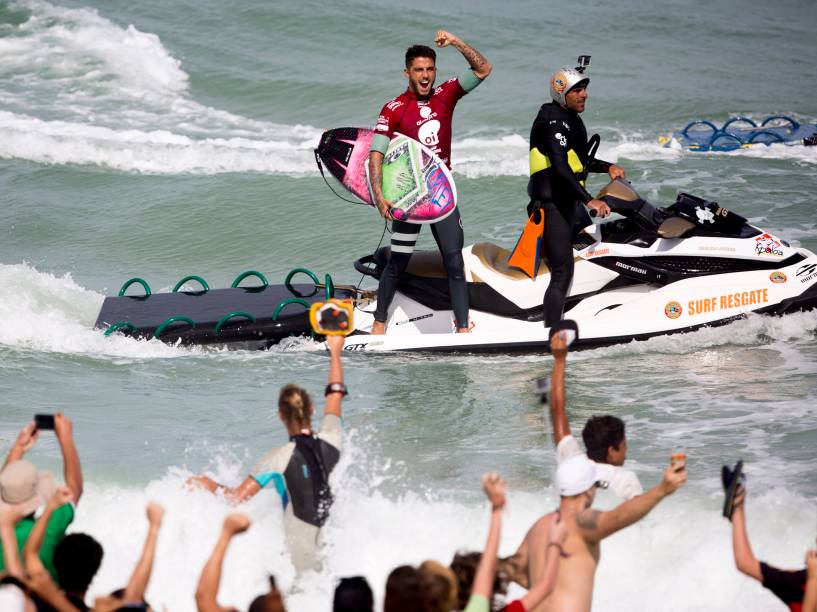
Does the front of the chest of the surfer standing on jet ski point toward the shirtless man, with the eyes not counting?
yes

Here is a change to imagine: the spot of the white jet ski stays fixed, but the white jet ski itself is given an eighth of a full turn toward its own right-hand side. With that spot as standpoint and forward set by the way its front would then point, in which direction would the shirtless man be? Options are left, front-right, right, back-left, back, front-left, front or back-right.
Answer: front-right

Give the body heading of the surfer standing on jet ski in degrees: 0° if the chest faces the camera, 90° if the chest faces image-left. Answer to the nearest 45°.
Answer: approximately 0°

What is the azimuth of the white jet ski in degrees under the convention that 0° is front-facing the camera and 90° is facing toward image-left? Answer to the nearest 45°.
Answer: approximately 270°

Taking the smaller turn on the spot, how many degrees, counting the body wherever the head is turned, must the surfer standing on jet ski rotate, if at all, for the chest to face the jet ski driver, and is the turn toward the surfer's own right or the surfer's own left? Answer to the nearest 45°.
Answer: approximately 90° to the surfer's own left
